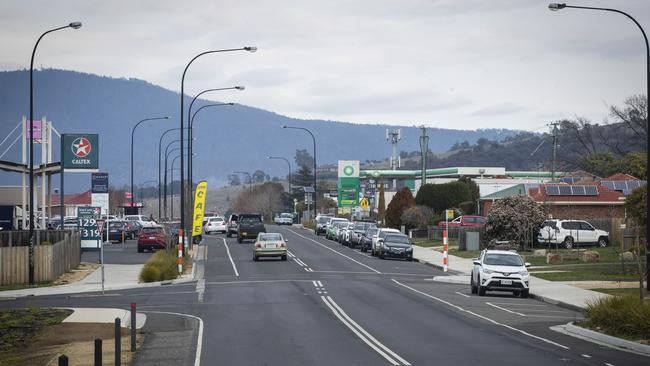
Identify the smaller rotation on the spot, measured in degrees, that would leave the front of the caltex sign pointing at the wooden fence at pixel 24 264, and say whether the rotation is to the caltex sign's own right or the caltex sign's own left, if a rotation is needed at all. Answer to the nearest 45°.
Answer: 0° — it already faces it

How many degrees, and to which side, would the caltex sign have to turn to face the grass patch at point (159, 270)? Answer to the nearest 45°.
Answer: approximately 45° to its left

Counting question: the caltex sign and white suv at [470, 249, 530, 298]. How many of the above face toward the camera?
2

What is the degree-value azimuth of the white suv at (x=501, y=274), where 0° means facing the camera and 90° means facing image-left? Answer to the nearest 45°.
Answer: approximately 0°

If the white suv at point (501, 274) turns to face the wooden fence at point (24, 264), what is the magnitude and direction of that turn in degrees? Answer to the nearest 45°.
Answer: approximately 90° to its right
